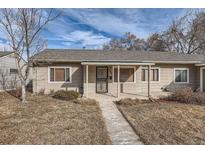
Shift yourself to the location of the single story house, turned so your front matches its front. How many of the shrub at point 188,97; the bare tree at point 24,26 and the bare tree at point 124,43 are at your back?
1

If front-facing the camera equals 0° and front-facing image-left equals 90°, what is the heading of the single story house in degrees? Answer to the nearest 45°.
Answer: approximately 0°

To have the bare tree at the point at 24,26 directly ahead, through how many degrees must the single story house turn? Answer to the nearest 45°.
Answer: approximately 45° to its right

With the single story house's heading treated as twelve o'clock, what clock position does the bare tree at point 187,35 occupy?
The bare tree is roughly at 7 o'clock from the single story house.

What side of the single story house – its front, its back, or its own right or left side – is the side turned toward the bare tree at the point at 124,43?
back

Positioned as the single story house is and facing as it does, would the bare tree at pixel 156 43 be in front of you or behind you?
behind

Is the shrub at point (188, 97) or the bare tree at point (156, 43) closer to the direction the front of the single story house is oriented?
the shrub

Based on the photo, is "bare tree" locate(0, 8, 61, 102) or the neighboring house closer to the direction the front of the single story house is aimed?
the bare tree

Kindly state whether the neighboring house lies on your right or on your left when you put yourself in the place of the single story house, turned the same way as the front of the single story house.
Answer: on your right

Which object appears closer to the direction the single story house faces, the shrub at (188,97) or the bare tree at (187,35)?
the shrub
